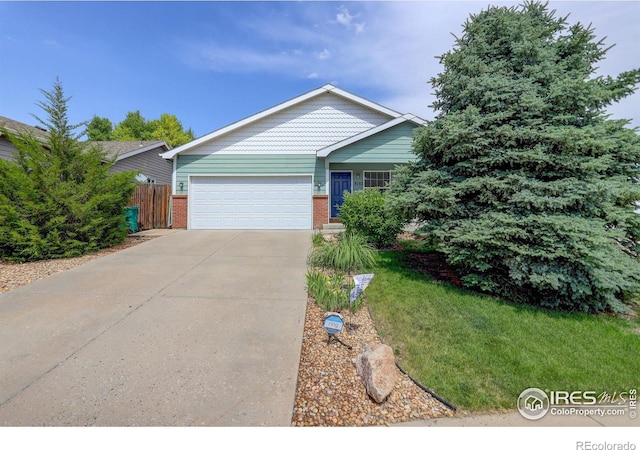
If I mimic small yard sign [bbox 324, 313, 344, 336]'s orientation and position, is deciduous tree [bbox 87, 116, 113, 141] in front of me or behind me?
behind

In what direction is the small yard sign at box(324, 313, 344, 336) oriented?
toward the camera

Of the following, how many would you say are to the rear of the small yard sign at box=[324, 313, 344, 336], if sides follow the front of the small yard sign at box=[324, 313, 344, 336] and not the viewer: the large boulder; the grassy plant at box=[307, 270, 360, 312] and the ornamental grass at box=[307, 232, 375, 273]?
2

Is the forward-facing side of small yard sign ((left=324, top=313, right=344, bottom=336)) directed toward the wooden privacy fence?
no

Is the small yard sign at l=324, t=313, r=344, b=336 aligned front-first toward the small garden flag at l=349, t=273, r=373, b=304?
no

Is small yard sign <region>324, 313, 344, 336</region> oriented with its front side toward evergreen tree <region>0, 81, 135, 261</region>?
no

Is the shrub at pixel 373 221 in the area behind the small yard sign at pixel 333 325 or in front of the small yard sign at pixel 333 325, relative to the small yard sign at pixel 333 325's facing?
behind

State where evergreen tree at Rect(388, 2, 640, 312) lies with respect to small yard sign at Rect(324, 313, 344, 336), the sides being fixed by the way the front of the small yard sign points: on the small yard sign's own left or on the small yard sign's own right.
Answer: on the small yard sign's own left

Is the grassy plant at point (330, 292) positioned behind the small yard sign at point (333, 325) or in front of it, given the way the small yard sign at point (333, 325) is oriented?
behind

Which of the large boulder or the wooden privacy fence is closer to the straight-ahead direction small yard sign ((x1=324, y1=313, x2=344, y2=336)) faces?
the large boulder

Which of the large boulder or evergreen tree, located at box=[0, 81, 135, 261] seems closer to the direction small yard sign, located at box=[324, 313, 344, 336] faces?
the large boulder
